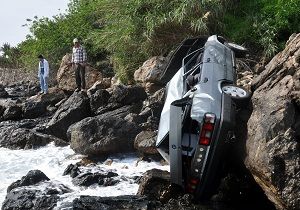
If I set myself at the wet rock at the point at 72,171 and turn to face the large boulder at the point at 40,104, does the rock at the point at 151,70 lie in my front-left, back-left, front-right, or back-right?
front-right

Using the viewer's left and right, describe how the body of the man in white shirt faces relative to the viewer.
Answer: facing the viewer and to the left of the viewer

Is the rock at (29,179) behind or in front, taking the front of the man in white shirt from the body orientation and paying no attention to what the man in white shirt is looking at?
in front

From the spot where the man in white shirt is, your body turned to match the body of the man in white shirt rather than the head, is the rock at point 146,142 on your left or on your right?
on your left

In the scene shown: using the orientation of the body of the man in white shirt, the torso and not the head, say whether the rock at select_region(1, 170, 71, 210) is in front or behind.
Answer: in front

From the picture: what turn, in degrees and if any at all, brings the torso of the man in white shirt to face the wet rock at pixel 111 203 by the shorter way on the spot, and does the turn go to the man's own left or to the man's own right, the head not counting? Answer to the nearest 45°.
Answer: approximately 45° to the man's own left

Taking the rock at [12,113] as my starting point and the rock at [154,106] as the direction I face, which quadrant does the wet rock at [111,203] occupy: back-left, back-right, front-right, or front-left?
front-right

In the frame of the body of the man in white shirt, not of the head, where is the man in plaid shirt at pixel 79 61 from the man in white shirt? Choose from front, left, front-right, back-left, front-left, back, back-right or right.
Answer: left

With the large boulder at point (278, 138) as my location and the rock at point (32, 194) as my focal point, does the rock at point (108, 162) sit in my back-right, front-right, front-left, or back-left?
front-right

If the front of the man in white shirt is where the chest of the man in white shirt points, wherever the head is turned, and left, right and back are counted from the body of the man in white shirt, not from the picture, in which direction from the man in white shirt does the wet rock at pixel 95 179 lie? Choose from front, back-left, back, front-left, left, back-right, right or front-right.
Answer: front-left

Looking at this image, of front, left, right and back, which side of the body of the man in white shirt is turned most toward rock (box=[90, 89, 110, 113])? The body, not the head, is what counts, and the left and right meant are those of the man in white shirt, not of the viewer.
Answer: left

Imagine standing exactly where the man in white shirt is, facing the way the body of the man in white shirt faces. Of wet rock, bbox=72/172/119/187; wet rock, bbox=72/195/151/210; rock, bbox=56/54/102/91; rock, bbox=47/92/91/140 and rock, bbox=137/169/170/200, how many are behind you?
0
